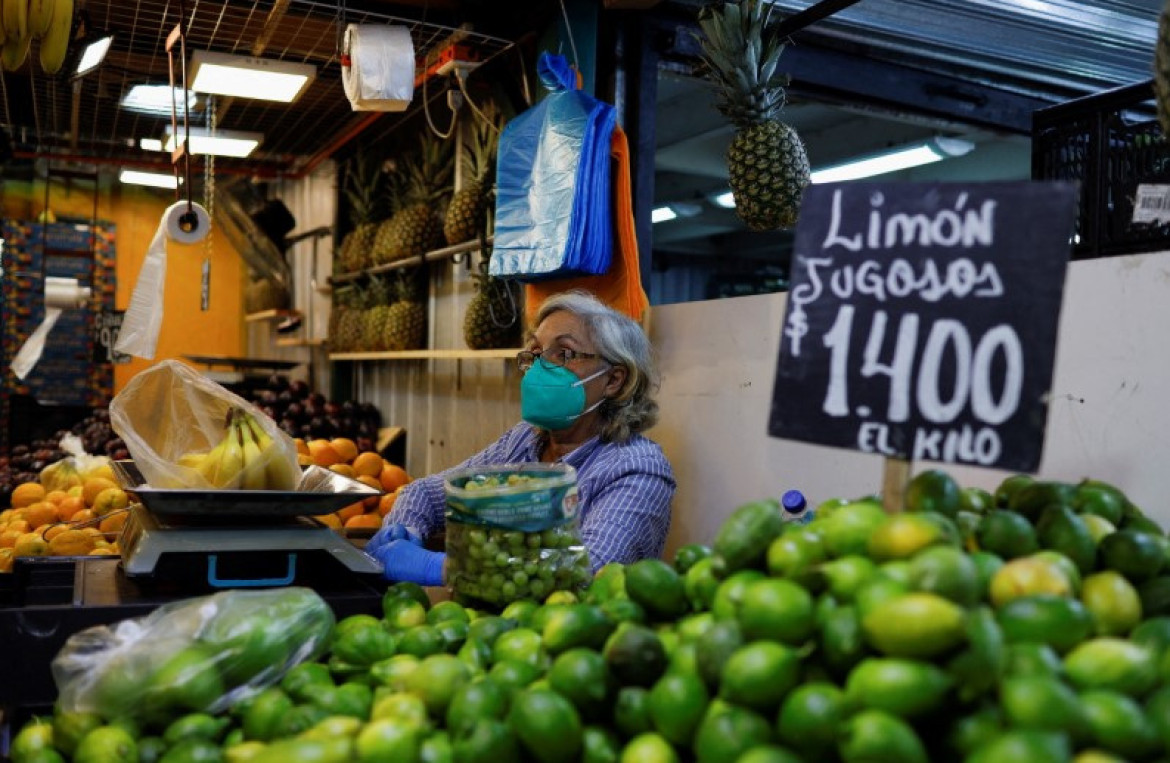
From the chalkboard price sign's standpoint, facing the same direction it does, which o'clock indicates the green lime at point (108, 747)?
The green lime is roughly at 2 o'clock from the chalkboard price sign.

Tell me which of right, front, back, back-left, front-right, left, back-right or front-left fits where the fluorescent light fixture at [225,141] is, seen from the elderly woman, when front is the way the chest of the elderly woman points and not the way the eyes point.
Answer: right

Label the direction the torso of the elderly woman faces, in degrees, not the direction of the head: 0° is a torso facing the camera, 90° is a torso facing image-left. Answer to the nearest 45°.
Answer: approximately 45°

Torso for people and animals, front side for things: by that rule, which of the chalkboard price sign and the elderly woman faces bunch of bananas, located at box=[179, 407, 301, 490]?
the elderly woman

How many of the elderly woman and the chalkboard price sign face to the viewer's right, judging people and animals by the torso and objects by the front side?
0

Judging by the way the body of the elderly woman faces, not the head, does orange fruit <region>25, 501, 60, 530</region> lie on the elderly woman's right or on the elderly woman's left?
on the elderly woman's right

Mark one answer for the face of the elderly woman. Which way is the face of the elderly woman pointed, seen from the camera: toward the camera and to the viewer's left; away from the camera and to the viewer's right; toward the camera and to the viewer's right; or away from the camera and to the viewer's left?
toward the camera and to the viewer's left

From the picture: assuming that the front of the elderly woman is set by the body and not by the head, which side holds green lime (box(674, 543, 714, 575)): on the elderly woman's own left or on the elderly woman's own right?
on the elderly woman's own left

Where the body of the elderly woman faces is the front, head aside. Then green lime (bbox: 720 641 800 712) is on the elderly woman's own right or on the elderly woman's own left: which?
on the elderly woman's own left

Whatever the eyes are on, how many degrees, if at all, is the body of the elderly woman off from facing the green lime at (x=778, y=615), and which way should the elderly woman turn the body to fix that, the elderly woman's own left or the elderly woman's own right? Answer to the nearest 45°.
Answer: approximately 45° to the elderly woman's own left

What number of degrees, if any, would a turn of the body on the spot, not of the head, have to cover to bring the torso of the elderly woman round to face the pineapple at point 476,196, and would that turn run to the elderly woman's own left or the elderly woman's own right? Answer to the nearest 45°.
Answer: approximately 135° to the elderly woman's own right

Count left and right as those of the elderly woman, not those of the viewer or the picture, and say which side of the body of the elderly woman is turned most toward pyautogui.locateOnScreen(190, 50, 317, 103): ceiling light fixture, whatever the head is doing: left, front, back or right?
right

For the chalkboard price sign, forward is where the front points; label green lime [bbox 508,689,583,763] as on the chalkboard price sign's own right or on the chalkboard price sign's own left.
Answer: on the chalkboard price sign's own right

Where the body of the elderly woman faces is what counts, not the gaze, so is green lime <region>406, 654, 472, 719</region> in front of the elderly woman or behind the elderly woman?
in front

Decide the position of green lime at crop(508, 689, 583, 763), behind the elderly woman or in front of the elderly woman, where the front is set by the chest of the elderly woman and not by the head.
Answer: in front

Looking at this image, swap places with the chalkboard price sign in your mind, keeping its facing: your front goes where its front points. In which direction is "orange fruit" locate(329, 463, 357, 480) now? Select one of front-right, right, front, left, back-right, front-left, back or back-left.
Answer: back-right
